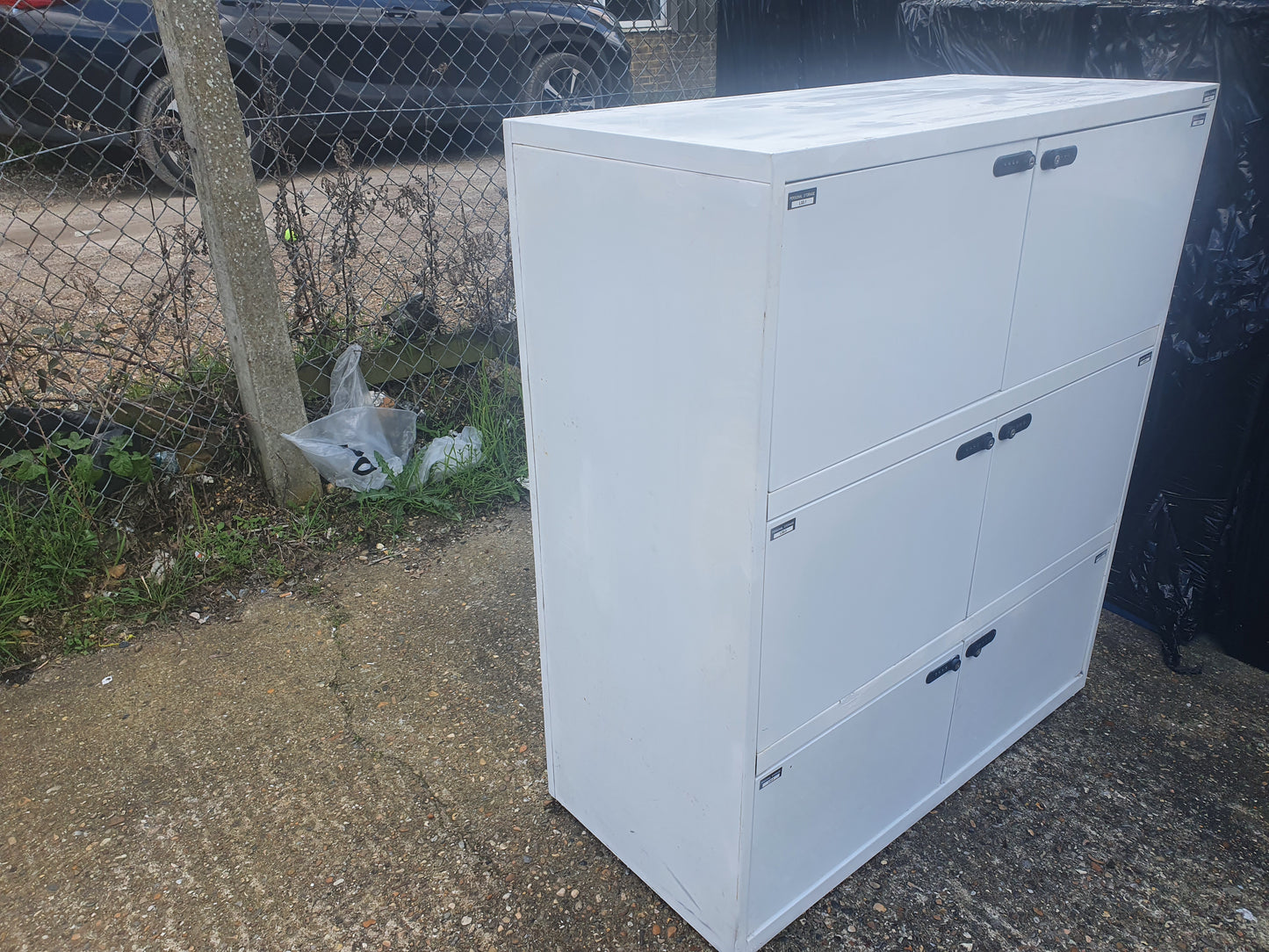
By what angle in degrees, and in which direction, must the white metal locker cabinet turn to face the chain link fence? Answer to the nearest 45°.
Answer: approximately 180°

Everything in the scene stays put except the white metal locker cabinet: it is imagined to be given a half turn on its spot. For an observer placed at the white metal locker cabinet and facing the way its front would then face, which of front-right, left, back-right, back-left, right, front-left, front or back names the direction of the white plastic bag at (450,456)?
front

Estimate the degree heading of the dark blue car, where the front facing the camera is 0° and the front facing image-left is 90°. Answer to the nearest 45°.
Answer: approximately 225°

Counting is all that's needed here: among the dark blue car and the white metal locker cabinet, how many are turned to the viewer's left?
0

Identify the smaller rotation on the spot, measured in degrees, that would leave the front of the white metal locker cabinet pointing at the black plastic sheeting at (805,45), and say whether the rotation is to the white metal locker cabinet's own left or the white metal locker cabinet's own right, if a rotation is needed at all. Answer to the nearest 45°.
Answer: approximately 135° to the white metal locker cabinet's own left

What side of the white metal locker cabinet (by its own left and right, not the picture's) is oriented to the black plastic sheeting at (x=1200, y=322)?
left

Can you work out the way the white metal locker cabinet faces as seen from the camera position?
facing the viewer and to the right of the viewer
